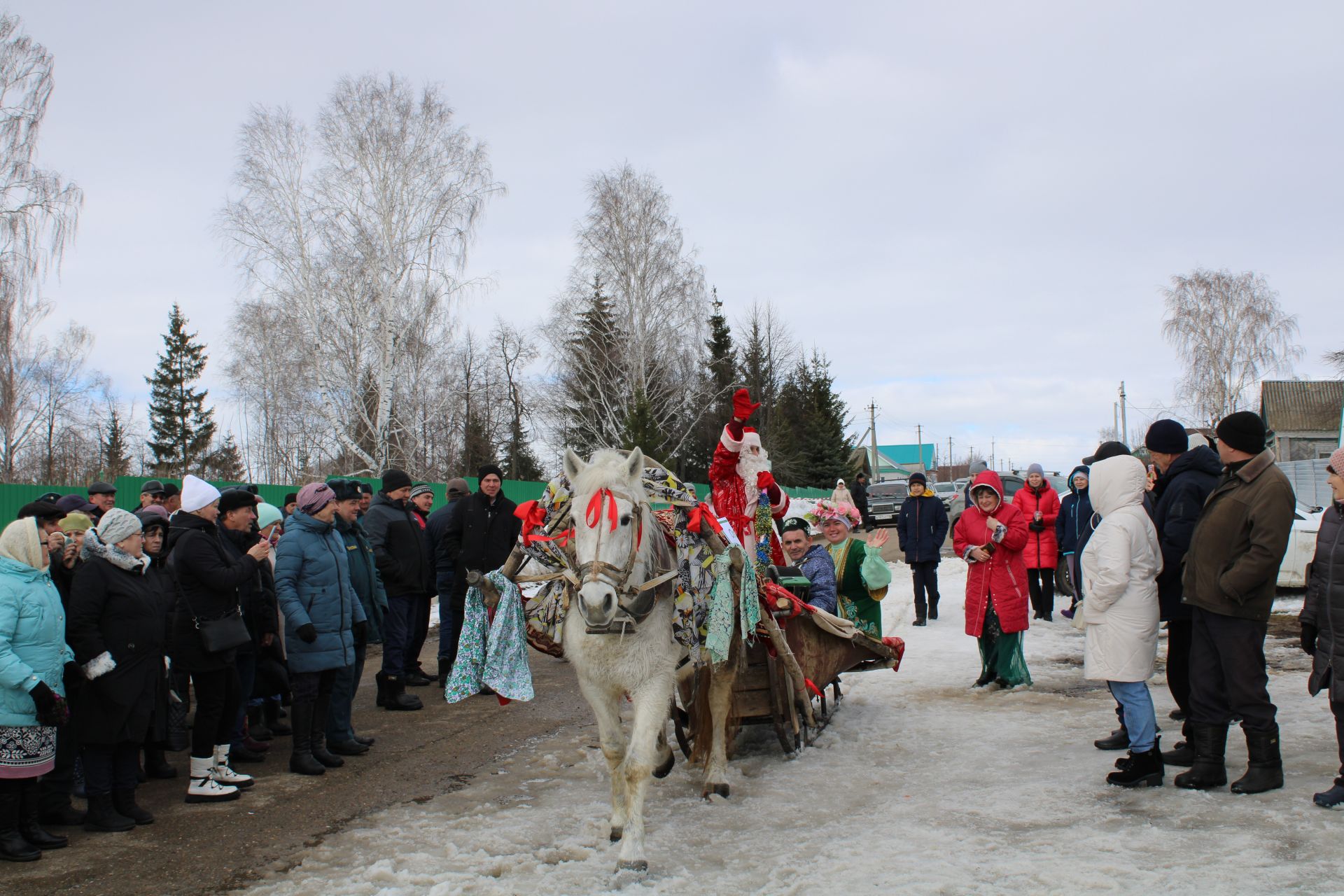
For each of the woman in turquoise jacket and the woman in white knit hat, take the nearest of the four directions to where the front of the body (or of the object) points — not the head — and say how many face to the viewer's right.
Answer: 2

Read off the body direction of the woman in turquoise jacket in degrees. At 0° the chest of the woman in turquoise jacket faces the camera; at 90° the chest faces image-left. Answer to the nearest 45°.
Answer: approximately 270°

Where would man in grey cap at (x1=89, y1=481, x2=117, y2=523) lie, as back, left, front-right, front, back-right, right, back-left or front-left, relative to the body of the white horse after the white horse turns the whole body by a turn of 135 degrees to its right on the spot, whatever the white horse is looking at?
front

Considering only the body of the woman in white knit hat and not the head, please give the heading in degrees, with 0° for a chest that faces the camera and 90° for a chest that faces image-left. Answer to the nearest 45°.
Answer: approximately 270°

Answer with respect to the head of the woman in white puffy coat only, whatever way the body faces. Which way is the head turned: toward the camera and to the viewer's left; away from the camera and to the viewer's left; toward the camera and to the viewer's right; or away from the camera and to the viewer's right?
away from the camera and to the viewer's left

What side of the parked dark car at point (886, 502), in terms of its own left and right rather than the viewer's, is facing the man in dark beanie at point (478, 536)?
front

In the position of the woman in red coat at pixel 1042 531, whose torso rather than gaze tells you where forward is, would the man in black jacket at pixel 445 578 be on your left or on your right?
on your right

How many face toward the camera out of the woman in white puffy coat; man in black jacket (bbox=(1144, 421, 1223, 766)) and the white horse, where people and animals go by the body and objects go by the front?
1
